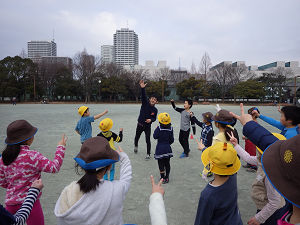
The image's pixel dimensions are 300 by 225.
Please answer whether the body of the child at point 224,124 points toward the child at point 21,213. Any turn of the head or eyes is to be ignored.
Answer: no

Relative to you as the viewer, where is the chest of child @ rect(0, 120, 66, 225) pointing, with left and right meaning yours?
facing away from the viewer and to the right of the viewer

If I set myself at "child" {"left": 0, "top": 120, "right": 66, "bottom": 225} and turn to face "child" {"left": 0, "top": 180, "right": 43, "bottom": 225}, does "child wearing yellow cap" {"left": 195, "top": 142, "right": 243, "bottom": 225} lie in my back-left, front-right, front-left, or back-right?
front-left

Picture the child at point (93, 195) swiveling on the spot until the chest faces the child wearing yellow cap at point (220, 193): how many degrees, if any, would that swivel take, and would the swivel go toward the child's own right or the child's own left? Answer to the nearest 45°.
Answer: approximately 45° to the child's own right

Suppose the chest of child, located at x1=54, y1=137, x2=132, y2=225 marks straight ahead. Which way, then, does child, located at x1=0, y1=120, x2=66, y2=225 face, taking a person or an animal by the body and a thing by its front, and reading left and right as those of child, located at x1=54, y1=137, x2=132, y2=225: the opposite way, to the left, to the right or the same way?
the same way

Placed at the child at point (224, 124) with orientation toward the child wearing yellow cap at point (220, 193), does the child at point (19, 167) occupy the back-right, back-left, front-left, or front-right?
front-right

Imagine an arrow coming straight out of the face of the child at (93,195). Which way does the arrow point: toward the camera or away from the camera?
away from the camera

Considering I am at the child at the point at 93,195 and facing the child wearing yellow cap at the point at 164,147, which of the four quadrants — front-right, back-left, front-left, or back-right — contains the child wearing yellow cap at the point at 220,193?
front-right
